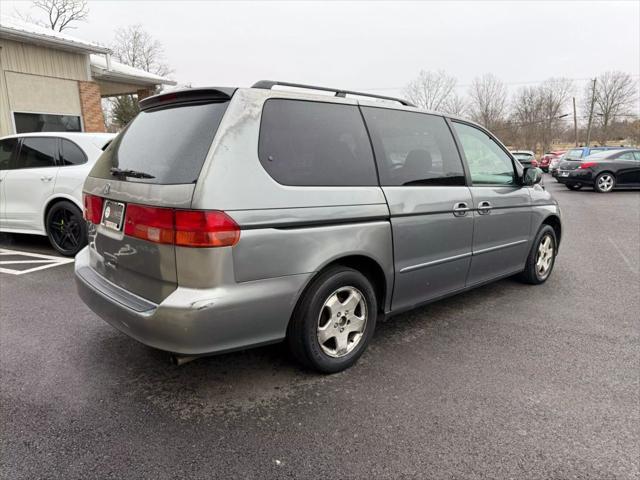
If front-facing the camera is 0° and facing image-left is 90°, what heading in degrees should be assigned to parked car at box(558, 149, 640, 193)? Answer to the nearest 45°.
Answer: approximately 225°

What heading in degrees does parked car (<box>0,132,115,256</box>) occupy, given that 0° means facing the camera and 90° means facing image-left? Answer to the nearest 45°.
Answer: approximately 135°

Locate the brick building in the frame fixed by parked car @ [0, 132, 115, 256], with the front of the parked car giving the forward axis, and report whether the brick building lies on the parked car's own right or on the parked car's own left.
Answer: on the parked car's own right

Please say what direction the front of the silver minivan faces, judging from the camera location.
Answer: facing away from the viewer and to the right of the viewer

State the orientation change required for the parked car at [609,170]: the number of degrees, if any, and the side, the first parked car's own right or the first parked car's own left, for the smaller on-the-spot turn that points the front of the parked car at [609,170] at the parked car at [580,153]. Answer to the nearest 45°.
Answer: approximately 90° to the first parked car's own left

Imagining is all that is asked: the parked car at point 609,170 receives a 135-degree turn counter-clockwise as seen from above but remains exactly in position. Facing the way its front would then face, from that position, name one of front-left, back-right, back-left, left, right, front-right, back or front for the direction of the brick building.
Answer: front-left

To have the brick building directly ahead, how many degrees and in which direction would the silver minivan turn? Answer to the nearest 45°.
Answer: approximately 90° to its left

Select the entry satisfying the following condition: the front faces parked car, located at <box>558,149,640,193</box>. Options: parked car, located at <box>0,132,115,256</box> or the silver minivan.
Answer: the silver minivan
